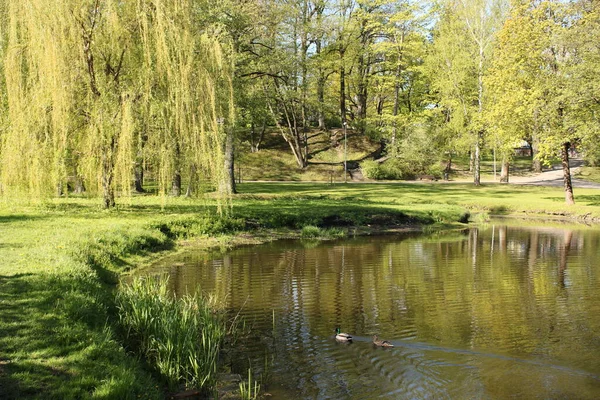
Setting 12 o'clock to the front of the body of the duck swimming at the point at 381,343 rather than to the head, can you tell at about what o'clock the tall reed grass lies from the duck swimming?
The tall reed grass is roughly at 11 o'clock from the duck swimming.

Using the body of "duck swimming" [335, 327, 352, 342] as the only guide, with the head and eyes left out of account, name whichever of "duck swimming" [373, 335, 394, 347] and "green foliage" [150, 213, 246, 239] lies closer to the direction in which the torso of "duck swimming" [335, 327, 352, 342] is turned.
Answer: the green foliage

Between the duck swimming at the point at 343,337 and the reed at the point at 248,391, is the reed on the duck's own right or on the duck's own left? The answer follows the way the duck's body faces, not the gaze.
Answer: on the duck's own left

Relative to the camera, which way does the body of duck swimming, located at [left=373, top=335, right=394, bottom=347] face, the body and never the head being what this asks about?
to the viewer's left

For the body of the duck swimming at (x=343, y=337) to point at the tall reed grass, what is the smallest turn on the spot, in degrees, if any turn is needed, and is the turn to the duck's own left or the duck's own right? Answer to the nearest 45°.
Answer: approximately 45° to the duck's own left

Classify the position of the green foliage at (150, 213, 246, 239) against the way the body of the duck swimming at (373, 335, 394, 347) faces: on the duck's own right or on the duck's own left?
on the duck's own right

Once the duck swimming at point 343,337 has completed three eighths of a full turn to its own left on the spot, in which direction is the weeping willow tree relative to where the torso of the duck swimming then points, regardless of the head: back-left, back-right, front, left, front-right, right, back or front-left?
back

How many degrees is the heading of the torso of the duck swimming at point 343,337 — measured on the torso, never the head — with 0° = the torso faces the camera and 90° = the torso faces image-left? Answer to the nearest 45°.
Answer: approximately 90°

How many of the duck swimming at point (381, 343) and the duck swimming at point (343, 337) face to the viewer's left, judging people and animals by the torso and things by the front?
2

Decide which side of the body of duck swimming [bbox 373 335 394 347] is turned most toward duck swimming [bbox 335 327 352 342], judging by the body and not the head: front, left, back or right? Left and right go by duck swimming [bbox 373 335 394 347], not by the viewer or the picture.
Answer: front

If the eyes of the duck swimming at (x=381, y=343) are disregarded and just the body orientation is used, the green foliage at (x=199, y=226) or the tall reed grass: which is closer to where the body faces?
the tall reed grass

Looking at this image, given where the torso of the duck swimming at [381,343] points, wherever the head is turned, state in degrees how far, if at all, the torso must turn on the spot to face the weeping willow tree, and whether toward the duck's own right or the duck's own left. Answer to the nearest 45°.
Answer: approximately 45° to the duck's own right
